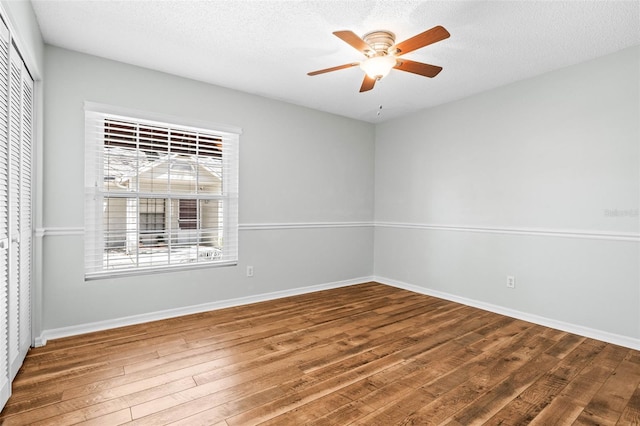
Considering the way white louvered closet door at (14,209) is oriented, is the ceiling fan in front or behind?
in front

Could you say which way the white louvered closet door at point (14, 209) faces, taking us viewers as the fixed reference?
facing to the right of the viewer

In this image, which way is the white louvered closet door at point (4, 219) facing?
to the viewer's right

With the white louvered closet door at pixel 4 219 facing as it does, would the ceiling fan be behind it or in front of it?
in front
